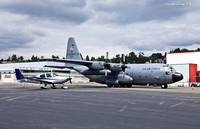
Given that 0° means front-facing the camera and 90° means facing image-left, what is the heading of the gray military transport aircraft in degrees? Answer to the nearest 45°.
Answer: approximately 315°
